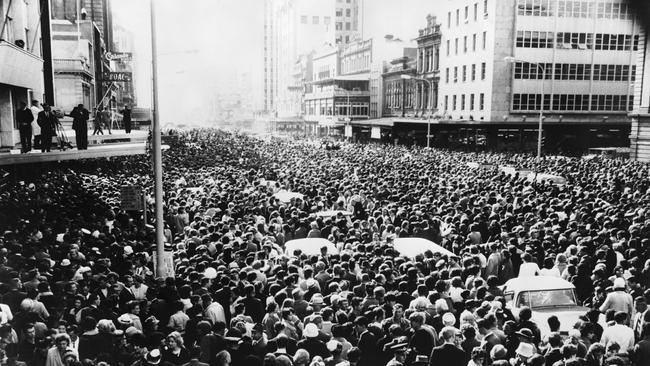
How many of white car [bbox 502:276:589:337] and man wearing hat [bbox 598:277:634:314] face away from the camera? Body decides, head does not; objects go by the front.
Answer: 1

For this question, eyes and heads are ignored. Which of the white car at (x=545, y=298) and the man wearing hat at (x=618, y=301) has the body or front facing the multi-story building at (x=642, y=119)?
the man wearing hat

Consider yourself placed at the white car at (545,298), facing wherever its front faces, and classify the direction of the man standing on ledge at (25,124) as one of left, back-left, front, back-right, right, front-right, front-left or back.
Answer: back-right

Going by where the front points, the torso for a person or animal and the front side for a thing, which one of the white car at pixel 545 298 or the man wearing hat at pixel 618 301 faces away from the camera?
the man wearing hat

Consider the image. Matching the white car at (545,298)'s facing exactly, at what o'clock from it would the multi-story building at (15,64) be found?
The multi-story building is roughly at 5 o'clock from the white car.

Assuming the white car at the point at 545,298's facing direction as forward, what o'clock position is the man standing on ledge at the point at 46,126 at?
The man standing on ledge is roughly at 5 o'clock from the white car.

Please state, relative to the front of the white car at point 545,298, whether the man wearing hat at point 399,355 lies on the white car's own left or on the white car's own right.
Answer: on the white car's own right

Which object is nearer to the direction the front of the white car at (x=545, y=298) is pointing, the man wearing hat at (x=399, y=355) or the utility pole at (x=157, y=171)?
the man wearing hat

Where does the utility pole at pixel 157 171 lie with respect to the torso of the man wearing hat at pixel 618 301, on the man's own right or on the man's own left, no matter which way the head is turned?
on the man's own left

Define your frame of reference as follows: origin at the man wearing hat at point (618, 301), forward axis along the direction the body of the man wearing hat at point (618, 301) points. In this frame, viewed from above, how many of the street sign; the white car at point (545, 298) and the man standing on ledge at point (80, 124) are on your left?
3

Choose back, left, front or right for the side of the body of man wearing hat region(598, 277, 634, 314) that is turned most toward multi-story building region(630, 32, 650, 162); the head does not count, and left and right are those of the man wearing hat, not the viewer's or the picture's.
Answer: front

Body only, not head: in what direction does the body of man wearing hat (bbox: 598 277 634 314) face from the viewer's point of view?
away from the camera

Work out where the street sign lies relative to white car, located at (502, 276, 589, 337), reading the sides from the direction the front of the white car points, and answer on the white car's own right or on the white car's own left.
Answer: on the white car's own right

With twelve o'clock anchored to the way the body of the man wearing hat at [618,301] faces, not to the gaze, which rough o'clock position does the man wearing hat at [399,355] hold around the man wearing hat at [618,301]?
the man wearing hat at [399,355] is roughly at 7 o'clock from the man wearing hat at [618,301].

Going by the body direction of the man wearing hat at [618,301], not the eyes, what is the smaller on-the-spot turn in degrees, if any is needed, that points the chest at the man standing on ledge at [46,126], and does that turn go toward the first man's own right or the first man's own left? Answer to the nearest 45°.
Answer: approximately 90° to the first man's own left

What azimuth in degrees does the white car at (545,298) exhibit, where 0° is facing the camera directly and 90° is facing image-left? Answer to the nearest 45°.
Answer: approximately 315°
